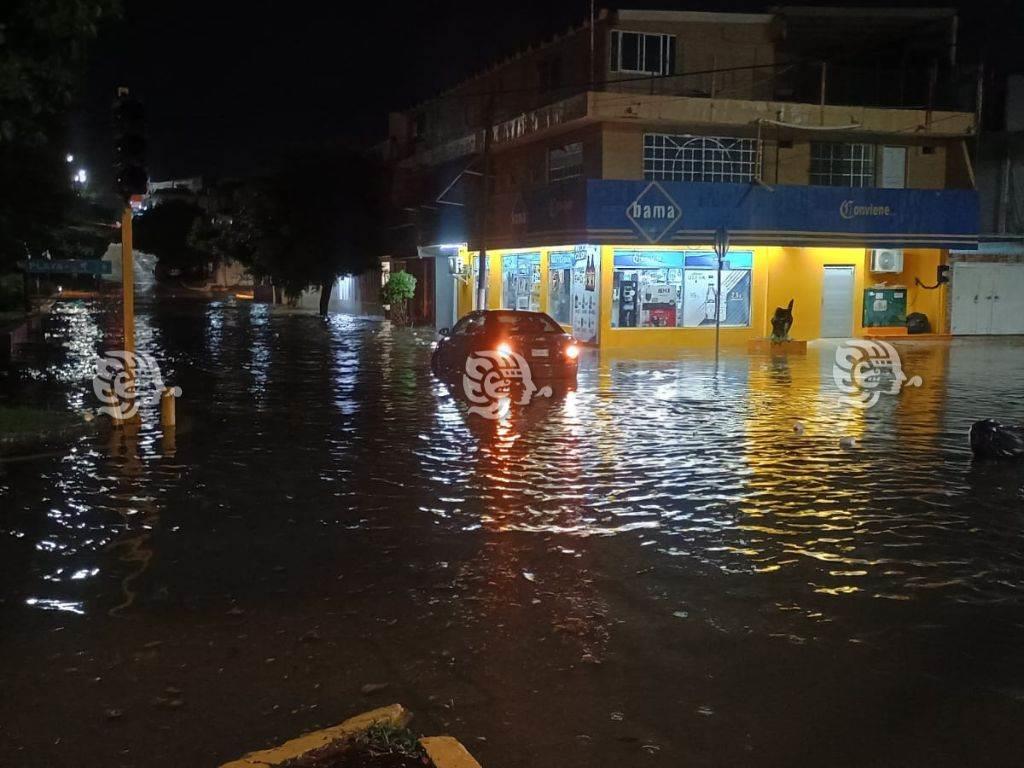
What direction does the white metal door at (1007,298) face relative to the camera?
toward the camera

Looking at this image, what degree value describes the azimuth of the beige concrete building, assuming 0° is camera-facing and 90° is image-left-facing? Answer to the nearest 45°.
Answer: approximately 0°

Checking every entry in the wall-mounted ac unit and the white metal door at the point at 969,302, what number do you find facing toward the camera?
2

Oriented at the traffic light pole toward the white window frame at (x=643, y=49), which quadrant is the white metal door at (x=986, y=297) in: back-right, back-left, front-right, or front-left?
front-right

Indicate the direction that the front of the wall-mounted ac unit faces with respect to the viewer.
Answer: facing the viewer

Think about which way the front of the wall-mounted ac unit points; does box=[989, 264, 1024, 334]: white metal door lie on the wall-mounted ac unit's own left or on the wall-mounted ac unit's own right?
on the wall-mounted ac unit's own left

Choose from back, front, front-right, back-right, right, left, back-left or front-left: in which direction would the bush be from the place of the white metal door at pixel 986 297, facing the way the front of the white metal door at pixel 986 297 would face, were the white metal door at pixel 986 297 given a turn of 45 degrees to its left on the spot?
back-right

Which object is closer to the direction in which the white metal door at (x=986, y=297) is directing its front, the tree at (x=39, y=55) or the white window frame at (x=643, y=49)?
the tree

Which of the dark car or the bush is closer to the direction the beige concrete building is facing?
the dark car

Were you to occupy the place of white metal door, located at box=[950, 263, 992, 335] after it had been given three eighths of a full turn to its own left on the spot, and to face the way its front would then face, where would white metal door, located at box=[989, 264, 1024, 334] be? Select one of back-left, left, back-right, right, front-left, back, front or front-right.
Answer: front

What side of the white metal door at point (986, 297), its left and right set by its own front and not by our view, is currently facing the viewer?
front

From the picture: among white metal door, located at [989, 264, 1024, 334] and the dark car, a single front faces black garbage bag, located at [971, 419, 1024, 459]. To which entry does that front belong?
the white metal door

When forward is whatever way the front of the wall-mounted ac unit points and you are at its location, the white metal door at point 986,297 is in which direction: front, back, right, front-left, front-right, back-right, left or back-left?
back-left

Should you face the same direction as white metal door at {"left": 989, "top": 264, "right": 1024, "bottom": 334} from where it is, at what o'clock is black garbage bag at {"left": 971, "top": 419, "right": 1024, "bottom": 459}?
The black garbage bag is roughly at 12 o'clock from the white metal door.
